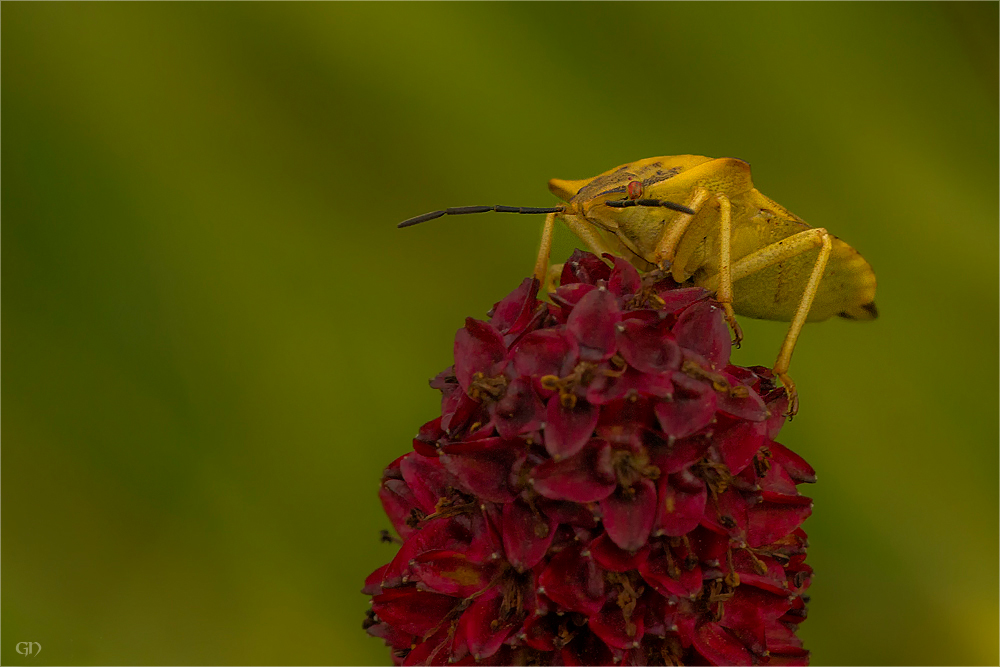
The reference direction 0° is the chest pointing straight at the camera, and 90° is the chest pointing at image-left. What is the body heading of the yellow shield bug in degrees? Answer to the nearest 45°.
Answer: approximately 45°
